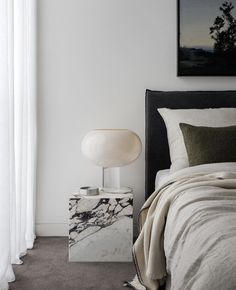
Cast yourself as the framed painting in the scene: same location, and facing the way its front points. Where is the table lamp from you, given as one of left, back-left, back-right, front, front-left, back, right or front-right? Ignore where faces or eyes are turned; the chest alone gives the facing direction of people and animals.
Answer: front-right

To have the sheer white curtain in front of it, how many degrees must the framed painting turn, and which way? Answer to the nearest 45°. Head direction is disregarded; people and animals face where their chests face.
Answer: approximately 45° to its right

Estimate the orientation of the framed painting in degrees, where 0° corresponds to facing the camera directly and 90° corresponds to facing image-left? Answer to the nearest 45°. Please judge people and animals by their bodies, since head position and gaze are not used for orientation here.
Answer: approximately 0°

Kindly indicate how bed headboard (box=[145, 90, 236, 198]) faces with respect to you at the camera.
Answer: facing the viewer

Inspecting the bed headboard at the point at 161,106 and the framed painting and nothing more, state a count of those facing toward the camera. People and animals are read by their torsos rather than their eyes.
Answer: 2
